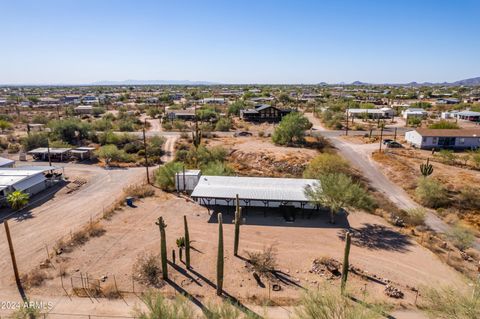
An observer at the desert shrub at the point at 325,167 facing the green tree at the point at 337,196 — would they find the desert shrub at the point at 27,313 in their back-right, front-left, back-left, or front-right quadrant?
front-right

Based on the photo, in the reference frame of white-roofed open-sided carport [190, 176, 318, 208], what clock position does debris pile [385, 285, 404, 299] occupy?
The debris pile is roughly at 11 o'clock from the white-roofed open-sided carport.

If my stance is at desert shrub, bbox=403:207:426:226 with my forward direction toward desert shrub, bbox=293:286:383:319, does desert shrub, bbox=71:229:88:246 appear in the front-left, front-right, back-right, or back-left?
front-right
